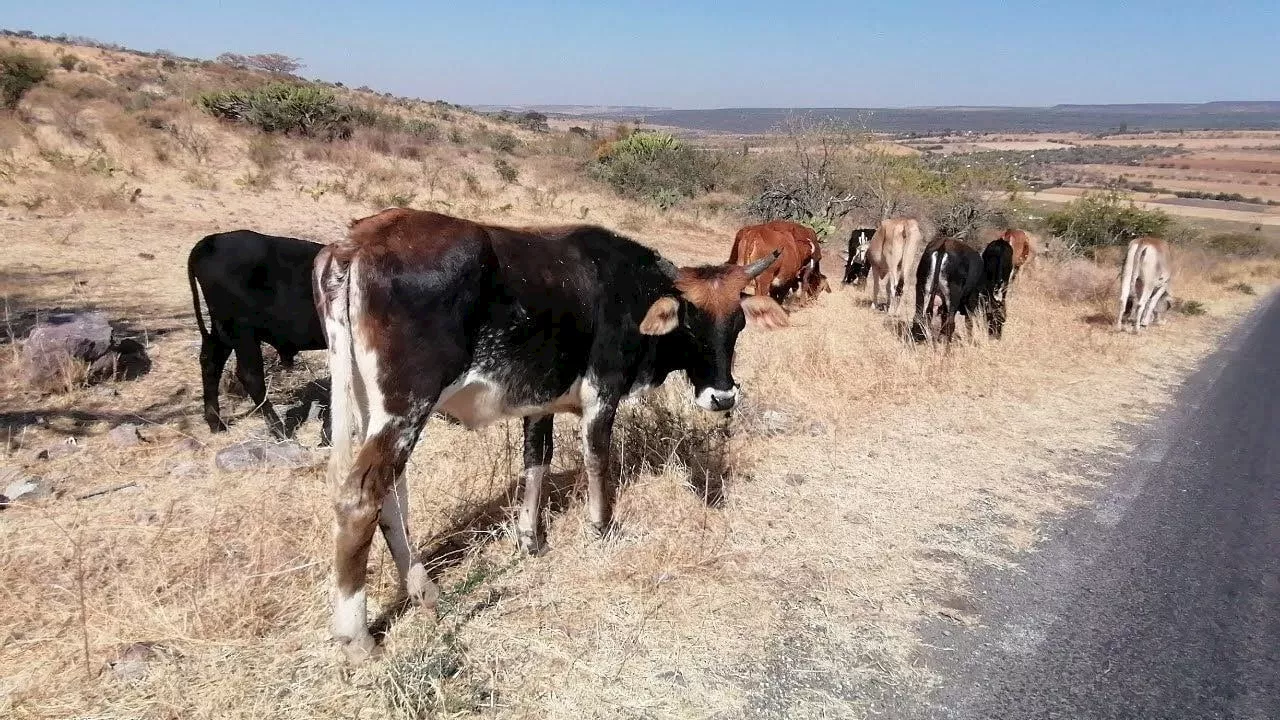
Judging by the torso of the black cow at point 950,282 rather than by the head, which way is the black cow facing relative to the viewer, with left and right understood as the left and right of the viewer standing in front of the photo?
facing away from the viewer and to the right of the viewer

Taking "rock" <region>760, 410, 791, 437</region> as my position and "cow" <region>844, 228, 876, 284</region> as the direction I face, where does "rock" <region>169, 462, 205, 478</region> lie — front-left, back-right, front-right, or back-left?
back-left

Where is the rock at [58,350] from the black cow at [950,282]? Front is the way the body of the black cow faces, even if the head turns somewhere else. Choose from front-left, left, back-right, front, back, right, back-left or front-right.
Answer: back

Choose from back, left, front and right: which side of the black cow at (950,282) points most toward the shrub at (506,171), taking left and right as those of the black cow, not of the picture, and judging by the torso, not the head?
left

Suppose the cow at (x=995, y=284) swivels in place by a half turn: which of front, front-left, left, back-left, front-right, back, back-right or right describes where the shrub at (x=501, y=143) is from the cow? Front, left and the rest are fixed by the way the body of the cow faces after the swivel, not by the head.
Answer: back-right

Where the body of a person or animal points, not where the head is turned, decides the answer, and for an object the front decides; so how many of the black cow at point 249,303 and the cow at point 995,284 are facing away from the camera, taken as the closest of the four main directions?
1

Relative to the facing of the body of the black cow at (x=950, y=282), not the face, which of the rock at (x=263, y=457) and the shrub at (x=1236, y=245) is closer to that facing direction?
the shrub

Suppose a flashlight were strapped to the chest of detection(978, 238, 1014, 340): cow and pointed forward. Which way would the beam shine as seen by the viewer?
away from the camera

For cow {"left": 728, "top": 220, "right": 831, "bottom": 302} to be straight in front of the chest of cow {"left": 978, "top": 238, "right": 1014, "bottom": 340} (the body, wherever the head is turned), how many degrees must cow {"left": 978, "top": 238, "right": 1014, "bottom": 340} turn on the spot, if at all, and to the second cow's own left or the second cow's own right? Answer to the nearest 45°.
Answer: approximately 90° to the second cow's own left

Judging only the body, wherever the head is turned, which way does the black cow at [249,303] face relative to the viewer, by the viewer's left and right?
facing to the right of the viewer

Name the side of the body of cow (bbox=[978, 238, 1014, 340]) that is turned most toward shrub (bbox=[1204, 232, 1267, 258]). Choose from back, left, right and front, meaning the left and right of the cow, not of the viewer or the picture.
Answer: front

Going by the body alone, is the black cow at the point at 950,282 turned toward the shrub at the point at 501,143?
no

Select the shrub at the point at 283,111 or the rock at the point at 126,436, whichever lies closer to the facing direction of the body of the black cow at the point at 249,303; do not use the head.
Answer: the shrub

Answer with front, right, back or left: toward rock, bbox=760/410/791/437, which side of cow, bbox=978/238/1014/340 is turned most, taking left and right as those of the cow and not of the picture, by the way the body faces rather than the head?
back
